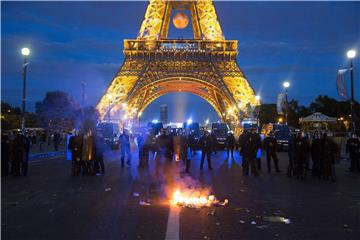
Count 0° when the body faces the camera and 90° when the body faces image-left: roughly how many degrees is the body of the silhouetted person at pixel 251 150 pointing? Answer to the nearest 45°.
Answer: approximately 0°

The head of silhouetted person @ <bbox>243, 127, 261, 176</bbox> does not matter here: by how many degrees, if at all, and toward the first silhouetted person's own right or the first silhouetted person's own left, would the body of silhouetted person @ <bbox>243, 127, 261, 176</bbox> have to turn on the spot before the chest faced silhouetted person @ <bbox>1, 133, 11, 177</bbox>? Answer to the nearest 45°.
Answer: approximately 90° to the first silhouetted person's own right

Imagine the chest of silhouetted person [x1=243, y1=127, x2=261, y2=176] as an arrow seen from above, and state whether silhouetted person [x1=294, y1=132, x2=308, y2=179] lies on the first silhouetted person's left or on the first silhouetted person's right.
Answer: on the first silhouetted person's left

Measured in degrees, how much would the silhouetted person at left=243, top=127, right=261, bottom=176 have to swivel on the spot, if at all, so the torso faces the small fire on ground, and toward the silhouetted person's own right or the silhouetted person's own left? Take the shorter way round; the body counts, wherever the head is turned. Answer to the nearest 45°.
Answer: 0° — they already face it

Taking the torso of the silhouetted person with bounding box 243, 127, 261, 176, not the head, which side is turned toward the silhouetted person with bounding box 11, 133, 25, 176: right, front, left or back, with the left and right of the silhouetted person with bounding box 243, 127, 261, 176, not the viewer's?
right

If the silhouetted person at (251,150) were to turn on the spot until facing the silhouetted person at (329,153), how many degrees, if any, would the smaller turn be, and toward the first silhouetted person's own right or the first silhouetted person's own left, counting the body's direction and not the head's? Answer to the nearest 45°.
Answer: approximately 45° to the first silhouetted person's own left

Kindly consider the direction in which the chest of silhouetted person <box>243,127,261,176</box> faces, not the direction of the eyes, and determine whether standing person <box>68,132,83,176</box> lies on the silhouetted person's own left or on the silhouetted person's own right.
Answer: on the silhouetted person's own right

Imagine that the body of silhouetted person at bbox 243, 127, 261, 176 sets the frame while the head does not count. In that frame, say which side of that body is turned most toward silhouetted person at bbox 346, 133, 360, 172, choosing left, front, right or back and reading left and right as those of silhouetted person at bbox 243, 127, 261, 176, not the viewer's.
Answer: left

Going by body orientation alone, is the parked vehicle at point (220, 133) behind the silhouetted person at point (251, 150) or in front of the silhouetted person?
behind

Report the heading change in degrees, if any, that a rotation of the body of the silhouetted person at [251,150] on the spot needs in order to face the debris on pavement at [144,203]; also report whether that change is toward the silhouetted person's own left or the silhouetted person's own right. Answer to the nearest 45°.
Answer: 0° — they already face it

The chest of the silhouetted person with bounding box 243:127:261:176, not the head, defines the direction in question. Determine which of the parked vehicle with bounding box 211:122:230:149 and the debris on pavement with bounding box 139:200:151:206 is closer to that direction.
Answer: the debris on pavement

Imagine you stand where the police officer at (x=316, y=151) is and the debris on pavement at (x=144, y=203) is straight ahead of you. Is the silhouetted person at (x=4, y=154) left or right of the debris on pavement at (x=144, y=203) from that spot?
right
